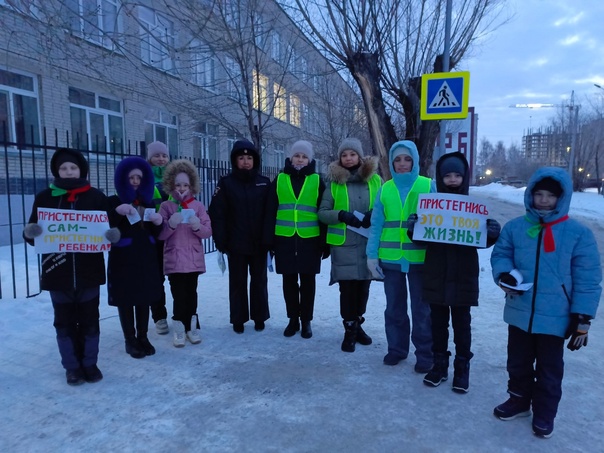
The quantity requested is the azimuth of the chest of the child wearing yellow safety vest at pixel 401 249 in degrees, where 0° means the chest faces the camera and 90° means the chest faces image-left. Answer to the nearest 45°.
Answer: approximately 0°

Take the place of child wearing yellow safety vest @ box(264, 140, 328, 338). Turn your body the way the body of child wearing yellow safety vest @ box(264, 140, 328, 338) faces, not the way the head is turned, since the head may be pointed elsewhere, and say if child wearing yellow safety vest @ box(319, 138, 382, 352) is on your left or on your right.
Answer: on your left

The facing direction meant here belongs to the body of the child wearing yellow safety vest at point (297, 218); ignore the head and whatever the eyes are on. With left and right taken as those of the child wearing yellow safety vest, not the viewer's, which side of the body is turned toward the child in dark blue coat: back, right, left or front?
right

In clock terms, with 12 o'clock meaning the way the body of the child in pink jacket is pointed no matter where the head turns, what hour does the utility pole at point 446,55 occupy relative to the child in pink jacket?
The utility pole is roughly at 8 o'clock from the child in pink jacket.

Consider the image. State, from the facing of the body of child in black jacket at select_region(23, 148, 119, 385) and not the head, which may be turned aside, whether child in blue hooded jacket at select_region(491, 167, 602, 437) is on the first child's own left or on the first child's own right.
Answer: on the first child's own left

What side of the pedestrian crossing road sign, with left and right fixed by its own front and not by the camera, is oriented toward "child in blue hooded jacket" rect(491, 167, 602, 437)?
front

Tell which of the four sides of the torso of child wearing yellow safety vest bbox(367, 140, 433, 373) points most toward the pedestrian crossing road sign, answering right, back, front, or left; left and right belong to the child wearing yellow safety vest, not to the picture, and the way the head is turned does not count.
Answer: back

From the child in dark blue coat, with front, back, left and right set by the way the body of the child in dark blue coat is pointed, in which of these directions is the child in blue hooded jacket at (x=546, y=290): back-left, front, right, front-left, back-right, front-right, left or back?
front-left

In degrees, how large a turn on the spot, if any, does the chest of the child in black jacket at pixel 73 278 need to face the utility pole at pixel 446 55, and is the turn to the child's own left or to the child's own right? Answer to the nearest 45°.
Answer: approximately 90° to the child's own left

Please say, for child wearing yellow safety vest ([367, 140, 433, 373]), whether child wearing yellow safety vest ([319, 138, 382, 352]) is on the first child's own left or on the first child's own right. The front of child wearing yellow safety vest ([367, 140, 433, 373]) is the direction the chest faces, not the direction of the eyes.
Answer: on the first child's own right
